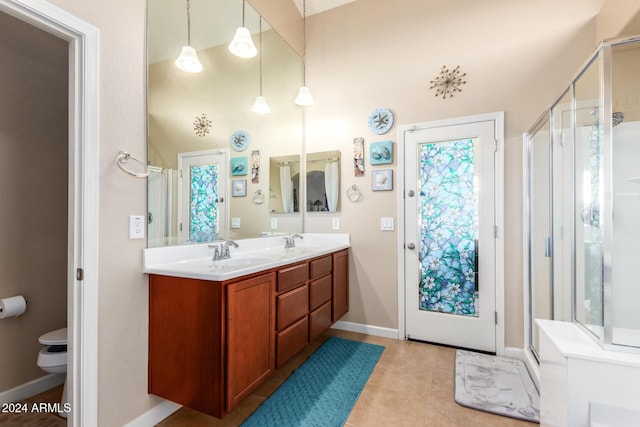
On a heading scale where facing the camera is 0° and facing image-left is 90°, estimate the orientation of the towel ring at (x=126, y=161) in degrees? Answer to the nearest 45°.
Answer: approximately 315°

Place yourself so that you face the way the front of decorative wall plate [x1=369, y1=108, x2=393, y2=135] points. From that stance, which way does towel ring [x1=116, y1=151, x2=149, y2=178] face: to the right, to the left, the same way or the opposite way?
to the left

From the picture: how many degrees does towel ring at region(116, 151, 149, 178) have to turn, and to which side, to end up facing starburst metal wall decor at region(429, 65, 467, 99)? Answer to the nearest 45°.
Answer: approximately 45° to its left

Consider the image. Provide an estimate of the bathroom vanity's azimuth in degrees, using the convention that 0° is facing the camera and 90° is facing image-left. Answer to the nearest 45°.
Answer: approximately 315°

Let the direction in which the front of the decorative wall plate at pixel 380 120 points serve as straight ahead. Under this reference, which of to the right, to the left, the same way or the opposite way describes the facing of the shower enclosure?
to the right

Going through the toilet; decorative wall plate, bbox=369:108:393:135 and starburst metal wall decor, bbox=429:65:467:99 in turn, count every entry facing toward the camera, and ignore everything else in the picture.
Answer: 2

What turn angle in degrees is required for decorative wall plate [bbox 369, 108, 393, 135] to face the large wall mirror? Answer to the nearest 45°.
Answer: approximately 45° to its right

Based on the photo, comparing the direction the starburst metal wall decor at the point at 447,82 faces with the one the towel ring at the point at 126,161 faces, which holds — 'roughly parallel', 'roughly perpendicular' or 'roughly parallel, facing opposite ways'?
roughly perpendicular

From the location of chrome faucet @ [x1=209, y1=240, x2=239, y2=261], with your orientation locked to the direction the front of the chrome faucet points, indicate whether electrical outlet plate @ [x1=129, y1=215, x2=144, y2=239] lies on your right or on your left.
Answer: on your right
